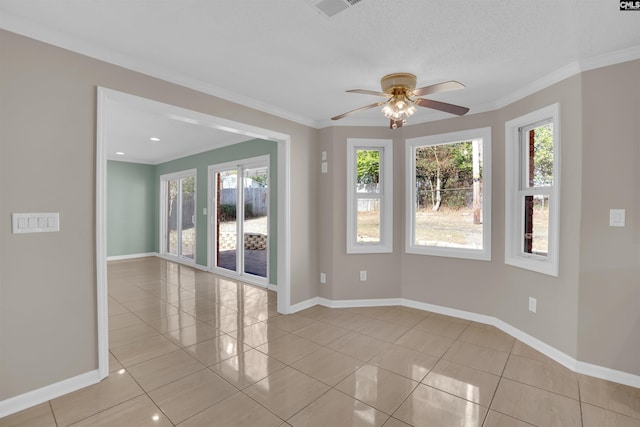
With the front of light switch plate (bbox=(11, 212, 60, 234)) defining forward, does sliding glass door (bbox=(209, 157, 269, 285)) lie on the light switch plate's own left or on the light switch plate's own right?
on the light switch plate's own left

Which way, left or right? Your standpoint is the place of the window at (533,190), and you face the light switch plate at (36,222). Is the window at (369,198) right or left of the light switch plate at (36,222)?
right

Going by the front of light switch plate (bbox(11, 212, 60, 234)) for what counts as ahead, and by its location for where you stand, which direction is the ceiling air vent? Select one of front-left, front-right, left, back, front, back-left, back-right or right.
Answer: front-left

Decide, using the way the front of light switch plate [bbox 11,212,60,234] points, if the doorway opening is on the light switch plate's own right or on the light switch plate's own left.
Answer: on the light switch plate's own left

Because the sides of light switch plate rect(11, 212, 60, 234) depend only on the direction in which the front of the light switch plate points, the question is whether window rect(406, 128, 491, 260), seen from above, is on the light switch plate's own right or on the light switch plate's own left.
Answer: on the light switch plate's own left

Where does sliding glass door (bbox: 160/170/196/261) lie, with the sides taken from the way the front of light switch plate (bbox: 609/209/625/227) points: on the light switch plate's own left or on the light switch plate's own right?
on the light switch plate's own right

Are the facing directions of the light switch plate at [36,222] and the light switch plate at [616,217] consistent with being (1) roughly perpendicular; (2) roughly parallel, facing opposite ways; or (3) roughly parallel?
roughly perpendicular

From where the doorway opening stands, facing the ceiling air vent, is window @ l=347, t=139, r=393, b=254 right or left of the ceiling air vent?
left

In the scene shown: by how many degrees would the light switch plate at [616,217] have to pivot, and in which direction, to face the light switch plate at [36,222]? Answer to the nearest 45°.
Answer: approximately 45° to its right

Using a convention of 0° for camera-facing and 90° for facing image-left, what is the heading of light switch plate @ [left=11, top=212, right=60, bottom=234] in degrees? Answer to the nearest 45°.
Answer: approximately 0°
